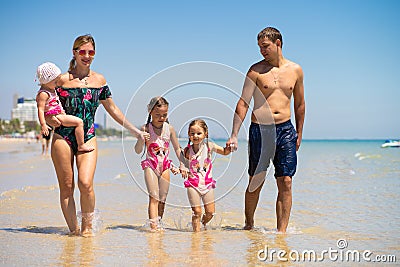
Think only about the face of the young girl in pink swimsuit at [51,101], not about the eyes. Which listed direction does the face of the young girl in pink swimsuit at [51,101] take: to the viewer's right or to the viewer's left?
to the viewer's right

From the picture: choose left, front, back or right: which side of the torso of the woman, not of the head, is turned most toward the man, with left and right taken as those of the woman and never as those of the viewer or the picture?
left

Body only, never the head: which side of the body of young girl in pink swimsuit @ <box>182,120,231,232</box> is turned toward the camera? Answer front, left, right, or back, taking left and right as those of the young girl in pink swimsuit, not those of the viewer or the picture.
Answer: front

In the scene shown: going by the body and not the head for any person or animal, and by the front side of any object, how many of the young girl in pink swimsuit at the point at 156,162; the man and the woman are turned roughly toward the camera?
3

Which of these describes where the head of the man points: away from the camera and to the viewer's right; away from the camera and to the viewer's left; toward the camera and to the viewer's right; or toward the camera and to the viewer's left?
toward the camera and to the viewer's left

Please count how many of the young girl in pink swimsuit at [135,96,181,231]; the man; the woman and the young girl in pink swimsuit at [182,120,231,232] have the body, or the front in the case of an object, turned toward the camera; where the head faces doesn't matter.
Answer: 4

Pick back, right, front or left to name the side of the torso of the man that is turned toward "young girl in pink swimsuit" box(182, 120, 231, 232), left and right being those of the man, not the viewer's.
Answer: right

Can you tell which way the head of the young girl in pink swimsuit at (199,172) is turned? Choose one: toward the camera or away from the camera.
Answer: toward the camera

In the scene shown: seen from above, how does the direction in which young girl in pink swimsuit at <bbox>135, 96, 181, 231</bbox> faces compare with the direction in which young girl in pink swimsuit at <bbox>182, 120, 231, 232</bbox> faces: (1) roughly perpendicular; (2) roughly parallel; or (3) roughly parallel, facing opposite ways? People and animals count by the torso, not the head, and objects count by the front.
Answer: roughly parallel

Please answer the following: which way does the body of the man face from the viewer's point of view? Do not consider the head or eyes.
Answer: toward the camera

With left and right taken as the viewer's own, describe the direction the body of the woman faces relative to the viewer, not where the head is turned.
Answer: facing the viewer

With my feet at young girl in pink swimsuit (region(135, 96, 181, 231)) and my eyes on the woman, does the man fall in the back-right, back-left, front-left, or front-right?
back-left
